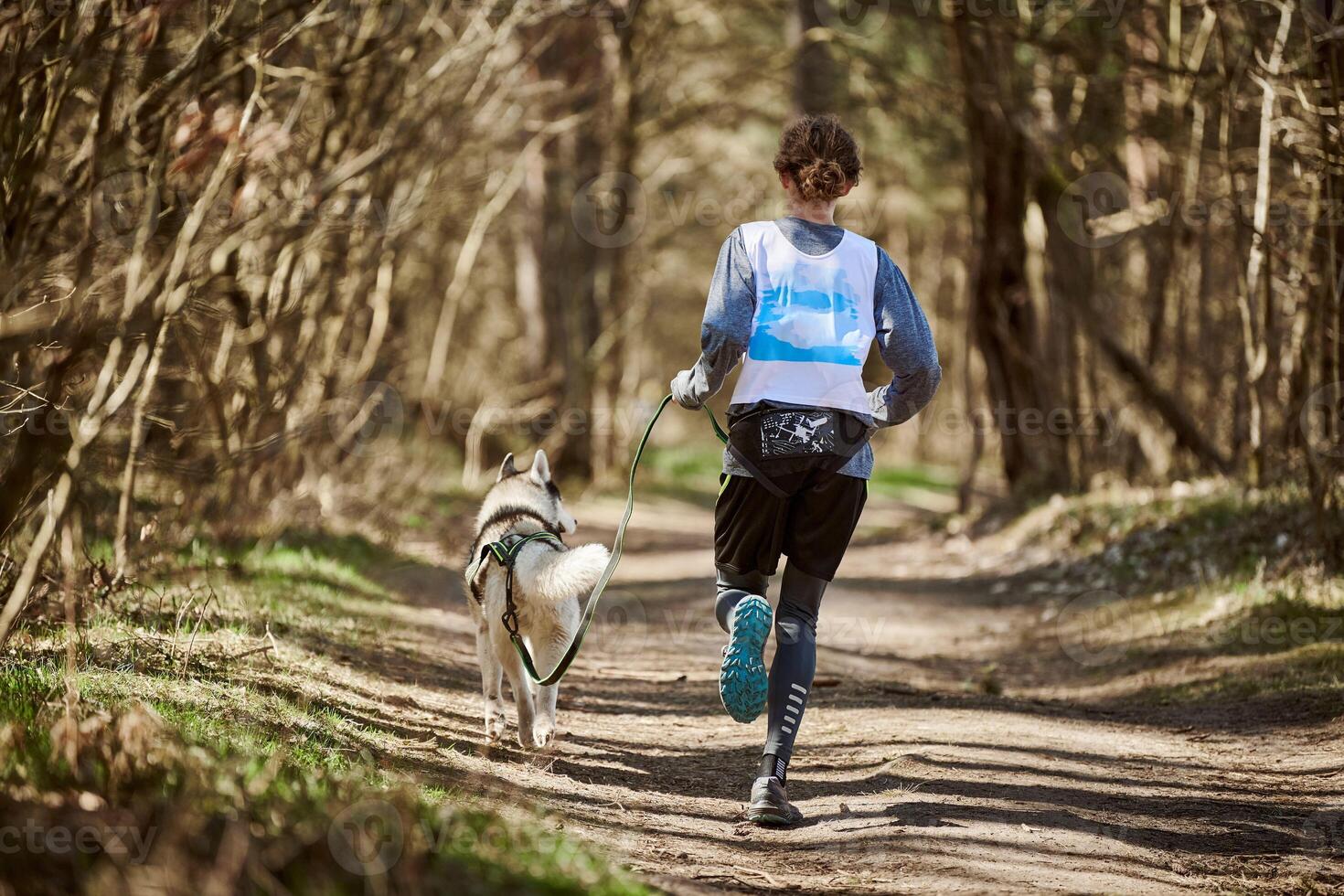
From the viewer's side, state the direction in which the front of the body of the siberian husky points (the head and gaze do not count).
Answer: away from the camera

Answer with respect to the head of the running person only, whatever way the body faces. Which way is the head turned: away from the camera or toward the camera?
away from the camera

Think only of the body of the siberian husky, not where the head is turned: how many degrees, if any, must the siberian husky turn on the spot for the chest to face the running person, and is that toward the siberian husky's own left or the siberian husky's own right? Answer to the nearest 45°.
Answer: approximately 135° to the siberian husky's own right

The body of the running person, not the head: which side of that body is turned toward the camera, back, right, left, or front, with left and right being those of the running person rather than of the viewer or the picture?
back

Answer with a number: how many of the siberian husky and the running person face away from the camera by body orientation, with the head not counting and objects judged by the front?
2
